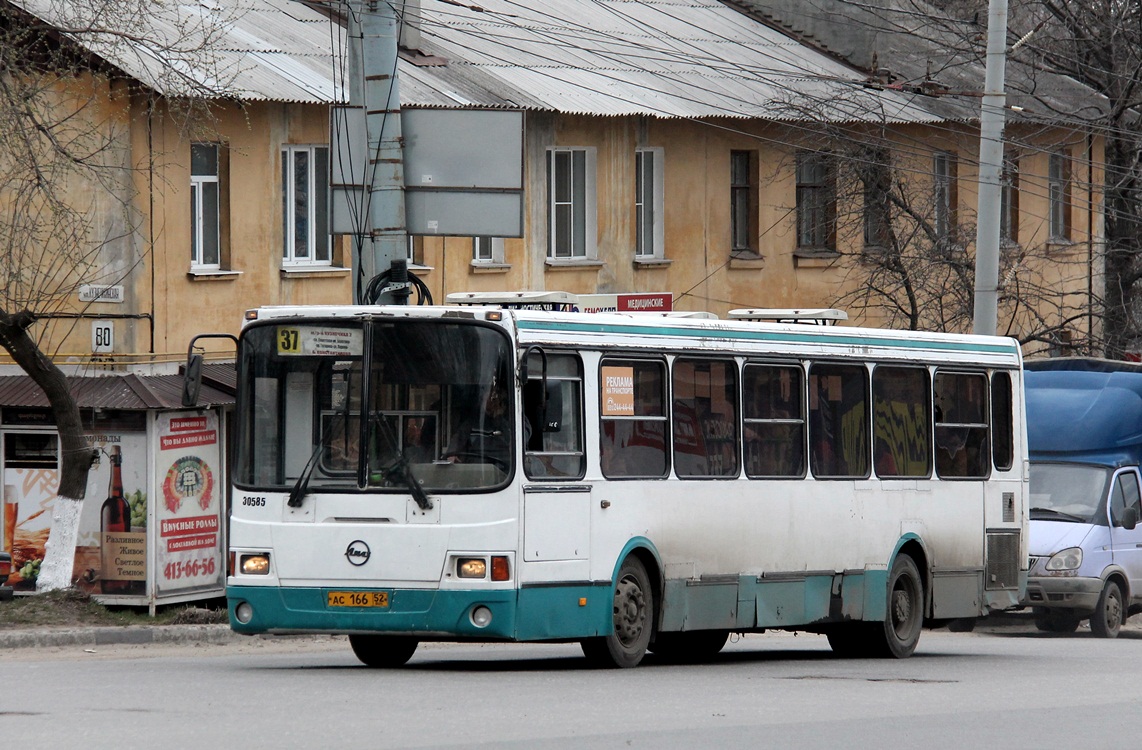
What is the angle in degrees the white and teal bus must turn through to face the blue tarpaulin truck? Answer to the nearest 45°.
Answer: approximately 180°

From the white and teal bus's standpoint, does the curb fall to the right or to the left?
on its right

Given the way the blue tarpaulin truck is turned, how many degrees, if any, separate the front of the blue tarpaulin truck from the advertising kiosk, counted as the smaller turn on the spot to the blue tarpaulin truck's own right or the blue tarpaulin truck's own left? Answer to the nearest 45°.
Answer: approximately 45° to the blue tarpaulin truck's own right

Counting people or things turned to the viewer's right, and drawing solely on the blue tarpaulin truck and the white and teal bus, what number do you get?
0

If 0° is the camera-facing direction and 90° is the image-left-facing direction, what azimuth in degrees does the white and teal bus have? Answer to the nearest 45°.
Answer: approximately 45°

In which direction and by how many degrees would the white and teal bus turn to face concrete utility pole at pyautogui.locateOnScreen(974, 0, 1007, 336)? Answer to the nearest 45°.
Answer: approximately 180°

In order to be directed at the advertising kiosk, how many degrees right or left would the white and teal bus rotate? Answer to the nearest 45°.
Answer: approximately 90° to its right

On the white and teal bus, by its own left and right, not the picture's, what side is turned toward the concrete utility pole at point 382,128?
right

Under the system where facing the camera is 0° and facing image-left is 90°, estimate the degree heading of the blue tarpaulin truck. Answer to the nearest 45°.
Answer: approximately 45°
